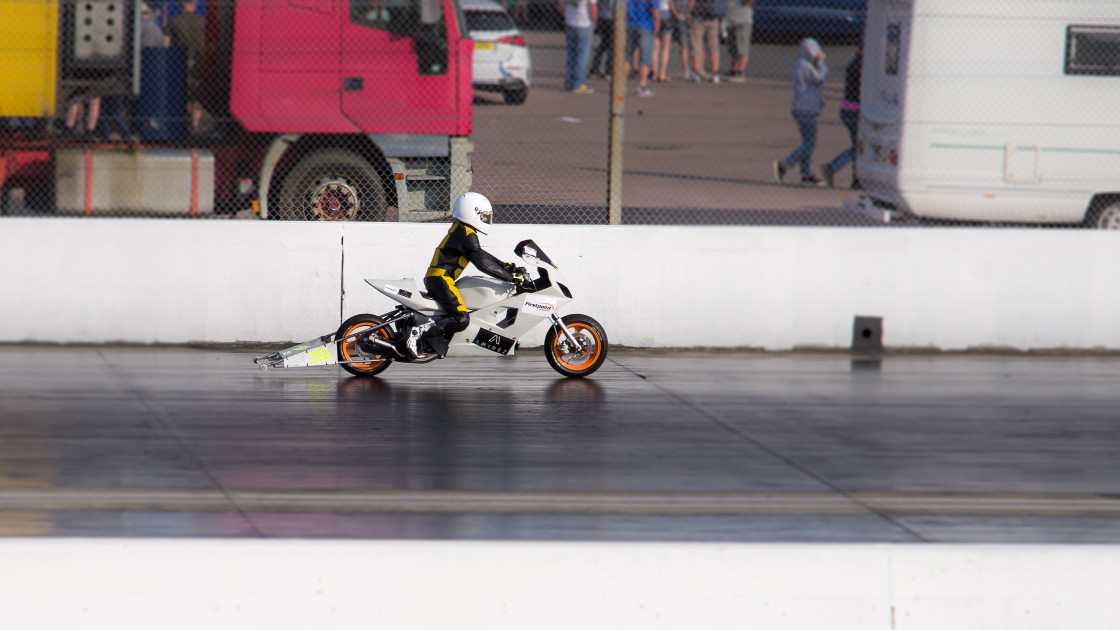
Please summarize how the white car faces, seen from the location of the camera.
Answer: facing away from the viewer

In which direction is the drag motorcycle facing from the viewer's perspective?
to the viewer's right

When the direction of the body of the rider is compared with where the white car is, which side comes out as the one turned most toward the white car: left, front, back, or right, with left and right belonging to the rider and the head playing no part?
left

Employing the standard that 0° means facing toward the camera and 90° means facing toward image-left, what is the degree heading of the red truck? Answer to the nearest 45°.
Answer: approximately 270°

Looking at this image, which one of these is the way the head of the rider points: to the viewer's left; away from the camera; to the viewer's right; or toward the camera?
to the viewer's right

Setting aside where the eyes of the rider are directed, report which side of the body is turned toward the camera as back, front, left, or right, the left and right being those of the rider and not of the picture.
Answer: right

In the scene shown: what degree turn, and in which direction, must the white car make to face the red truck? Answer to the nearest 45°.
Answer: approximately 180°

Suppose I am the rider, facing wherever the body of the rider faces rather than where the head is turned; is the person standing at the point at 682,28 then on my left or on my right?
on my left

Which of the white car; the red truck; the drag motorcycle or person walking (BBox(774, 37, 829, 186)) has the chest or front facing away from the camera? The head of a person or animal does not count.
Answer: the white car

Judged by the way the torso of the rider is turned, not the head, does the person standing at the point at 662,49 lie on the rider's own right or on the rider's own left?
on the rider's own left

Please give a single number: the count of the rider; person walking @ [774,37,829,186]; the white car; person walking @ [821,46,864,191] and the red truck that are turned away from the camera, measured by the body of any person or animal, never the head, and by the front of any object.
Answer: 1

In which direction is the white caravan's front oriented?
to the viewer's right
